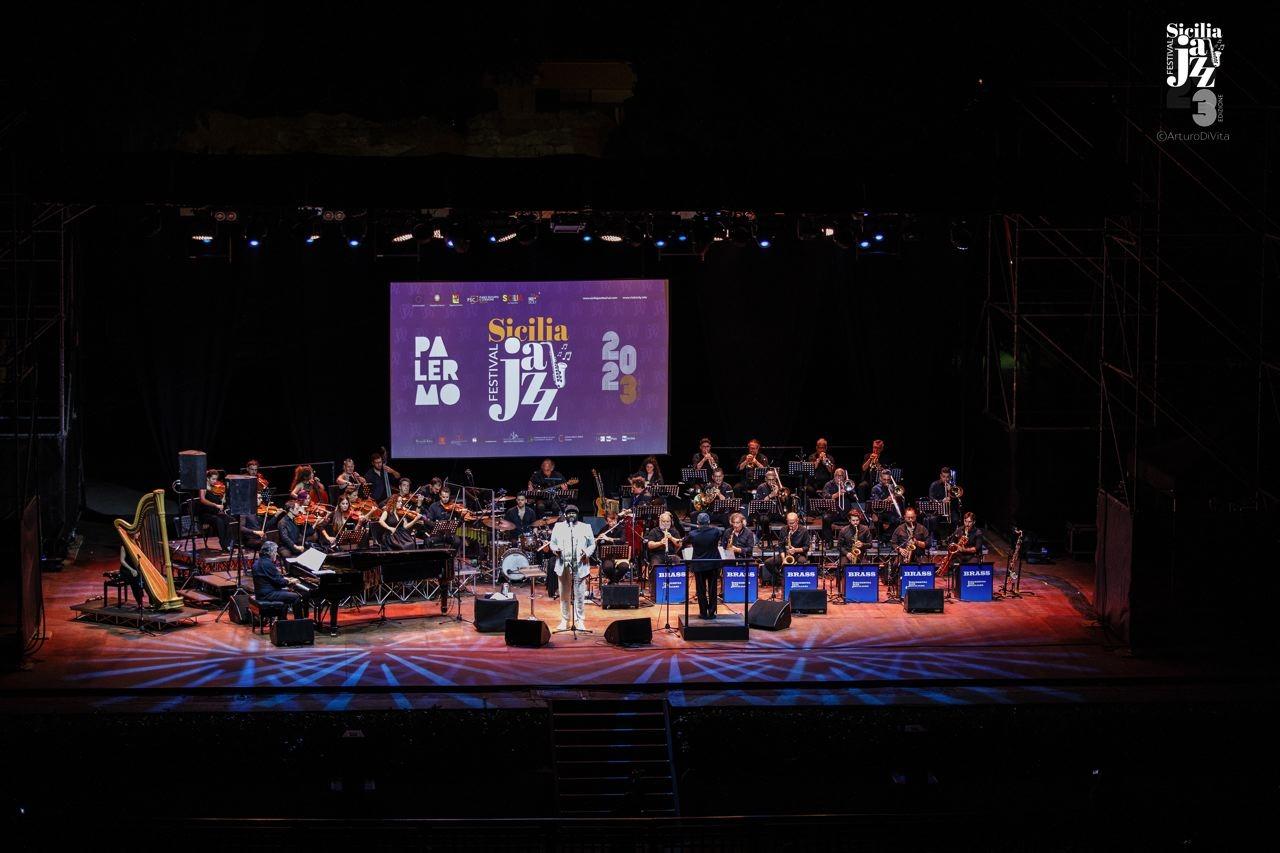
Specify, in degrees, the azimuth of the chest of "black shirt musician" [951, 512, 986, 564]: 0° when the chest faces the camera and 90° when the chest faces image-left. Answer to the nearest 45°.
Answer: approximately 45°

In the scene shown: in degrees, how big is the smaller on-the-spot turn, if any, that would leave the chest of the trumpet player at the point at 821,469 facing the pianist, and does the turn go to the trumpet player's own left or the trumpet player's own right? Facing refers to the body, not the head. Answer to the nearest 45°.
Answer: approximately 45° to the trumpet player's own right

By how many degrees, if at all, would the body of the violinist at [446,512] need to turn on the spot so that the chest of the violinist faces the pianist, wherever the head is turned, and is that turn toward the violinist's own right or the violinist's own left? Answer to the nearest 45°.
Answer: approximately 90° to the violinist's own right

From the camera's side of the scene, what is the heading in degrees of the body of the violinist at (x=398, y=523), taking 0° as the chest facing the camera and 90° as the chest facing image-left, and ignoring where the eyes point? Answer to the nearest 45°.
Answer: approximately 315°

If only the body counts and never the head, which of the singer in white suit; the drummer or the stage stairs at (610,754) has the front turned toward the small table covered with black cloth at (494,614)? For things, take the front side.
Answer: the drummer

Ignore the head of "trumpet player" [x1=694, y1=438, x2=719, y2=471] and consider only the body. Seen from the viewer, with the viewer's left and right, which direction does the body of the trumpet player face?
facing the viewer

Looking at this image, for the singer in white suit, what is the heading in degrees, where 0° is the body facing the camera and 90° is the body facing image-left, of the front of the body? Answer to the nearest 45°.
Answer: approximately 0°

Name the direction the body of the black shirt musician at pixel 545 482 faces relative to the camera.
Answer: toward the camera

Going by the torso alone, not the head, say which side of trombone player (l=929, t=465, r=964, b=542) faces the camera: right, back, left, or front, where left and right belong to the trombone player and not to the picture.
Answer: front

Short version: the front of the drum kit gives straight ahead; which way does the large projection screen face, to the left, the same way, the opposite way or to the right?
the same way

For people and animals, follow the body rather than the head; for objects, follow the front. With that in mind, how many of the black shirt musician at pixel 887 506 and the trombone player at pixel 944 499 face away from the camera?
0

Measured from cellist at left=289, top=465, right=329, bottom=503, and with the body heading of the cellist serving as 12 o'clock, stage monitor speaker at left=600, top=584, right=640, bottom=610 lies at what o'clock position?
The stage monitor speaker is roughly at 12 o'clock from the cellist.

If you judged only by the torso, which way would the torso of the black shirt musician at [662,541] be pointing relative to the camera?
toward the camera

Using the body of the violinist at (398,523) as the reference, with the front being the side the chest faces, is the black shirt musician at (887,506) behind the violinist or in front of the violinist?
in front

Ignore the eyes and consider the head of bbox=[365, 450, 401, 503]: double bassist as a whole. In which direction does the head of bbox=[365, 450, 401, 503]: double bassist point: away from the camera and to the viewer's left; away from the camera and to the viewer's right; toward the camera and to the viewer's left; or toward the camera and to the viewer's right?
toward the camera and to the viewer's right

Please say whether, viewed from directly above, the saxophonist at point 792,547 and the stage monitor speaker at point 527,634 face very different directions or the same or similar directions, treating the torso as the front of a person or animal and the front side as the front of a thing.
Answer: very different directions

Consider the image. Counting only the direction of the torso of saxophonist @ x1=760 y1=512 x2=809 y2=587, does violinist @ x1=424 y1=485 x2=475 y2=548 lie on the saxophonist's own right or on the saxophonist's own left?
on the saxophonist's own right

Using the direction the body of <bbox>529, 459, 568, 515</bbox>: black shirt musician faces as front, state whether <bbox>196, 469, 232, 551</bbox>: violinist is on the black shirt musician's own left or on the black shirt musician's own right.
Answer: on the black shirt musician's own right

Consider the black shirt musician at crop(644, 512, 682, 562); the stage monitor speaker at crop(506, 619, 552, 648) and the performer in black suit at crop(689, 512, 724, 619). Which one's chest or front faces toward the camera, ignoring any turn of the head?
the black shirt musician

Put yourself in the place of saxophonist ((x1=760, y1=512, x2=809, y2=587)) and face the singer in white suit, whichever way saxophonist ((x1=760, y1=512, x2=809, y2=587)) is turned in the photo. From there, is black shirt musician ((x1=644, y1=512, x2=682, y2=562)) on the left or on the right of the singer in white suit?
right

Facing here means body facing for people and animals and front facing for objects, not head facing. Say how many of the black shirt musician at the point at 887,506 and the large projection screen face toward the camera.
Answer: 2

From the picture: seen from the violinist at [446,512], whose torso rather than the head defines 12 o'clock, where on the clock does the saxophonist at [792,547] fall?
The saxophonist is roughly at 11 o'clock from the violinist.
